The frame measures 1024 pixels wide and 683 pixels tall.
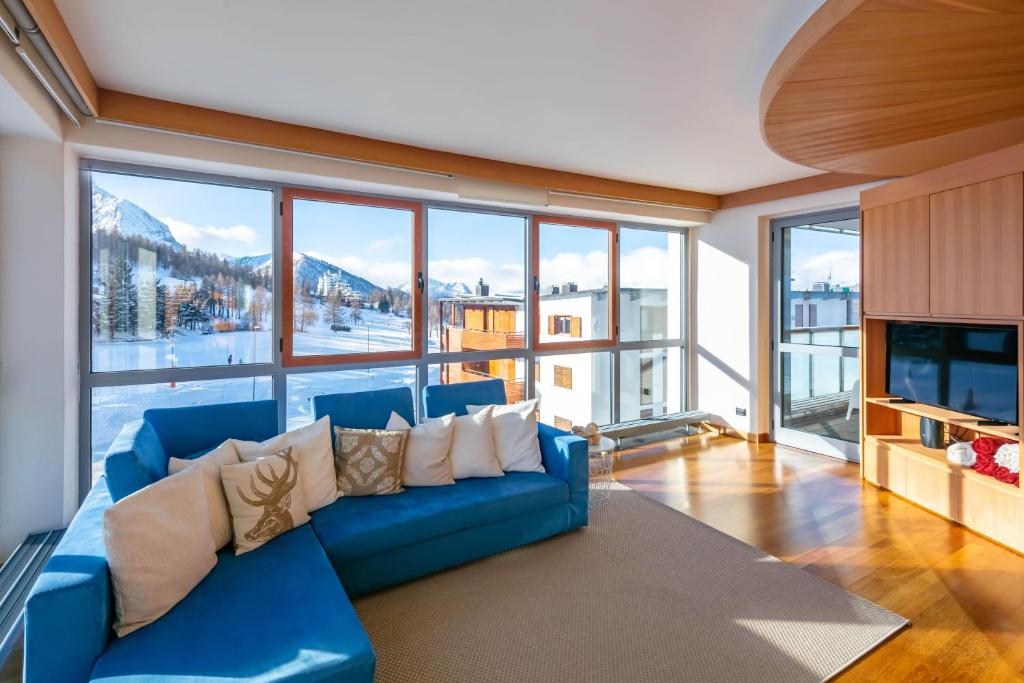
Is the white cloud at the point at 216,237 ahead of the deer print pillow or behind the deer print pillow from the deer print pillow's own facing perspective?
behind

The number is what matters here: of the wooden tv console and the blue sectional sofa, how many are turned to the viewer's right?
0

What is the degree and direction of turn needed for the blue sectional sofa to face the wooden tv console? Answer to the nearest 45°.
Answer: approximately 90° to its left

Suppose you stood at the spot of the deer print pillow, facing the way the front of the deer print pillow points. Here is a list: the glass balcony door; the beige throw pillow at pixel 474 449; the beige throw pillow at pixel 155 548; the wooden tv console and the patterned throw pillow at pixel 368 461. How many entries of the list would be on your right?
1

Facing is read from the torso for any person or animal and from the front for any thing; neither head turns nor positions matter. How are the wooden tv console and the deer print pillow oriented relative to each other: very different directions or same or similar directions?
very different directions

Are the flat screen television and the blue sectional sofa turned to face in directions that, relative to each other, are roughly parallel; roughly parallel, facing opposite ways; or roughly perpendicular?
roughly perpendicular

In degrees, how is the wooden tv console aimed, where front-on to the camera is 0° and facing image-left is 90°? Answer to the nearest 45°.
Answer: approximately 45°

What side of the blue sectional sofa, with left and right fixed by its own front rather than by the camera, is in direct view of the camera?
front

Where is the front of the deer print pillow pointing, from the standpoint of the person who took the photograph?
facing the viewer and to the right of the viewer

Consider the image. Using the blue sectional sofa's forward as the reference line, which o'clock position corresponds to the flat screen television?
The flat screen television is roughly at 9 o'clock from the blue sectional sofa.

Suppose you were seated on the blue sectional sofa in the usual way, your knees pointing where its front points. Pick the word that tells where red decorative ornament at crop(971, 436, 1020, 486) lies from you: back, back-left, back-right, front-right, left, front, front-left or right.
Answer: left

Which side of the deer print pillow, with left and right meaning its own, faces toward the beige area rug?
front

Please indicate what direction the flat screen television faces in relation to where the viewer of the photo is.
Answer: facing the viewer and to the left of the viewer

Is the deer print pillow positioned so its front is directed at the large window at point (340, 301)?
no

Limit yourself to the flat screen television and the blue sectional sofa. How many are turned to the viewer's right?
0

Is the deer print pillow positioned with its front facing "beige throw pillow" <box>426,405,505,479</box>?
no

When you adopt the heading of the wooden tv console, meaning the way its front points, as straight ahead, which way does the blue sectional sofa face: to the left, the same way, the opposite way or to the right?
to the left

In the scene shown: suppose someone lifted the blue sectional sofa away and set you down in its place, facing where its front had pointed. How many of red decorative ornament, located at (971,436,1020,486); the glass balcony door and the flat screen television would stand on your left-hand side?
3
